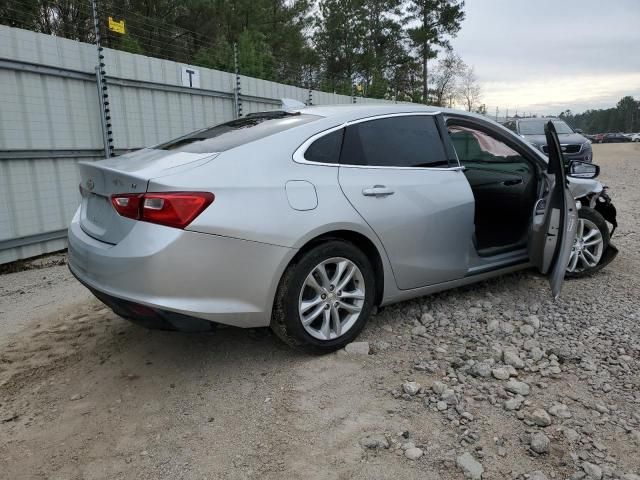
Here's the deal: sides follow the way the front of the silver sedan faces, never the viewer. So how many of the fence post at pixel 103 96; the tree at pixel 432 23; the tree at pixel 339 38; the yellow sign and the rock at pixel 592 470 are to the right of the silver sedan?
1

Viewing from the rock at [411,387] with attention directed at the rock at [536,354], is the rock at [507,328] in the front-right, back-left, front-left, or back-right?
front-left

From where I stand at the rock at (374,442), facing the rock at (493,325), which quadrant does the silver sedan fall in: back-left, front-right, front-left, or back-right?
front-left

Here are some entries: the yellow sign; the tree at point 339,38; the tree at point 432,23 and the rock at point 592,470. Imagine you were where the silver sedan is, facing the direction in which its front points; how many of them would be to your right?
1

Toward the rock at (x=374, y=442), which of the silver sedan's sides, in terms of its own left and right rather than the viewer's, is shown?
right

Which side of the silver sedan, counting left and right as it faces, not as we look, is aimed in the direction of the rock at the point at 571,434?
right

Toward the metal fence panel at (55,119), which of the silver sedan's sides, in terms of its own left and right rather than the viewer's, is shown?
left

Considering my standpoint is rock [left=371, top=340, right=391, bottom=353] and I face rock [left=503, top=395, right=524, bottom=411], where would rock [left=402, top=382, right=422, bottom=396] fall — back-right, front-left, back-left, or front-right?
front-right

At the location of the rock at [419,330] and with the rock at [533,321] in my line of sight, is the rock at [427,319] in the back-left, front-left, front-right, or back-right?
front-left

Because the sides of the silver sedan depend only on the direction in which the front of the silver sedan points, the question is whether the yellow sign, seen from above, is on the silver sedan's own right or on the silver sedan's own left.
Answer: on the silver sedan's own left

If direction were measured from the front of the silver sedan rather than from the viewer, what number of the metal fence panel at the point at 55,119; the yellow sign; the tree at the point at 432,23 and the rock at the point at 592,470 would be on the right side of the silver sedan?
1

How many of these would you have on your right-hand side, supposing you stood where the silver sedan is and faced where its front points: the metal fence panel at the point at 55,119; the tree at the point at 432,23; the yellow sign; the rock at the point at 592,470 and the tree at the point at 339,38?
1

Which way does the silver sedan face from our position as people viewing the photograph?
facing away from the viewer and to the right of the viewer

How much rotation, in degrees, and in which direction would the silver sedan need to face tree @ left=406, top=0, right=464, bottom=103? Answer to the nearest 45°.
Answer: approximately 45° to its left

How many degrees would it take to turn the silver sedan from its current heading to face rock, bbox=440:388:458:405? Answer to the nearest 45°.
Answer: approximately 90° to its right
